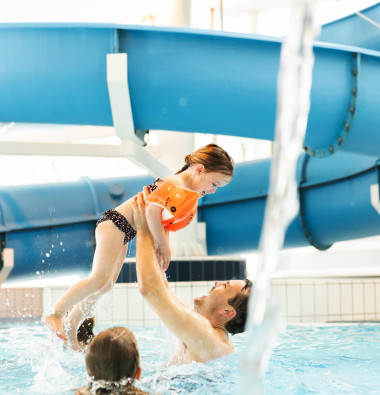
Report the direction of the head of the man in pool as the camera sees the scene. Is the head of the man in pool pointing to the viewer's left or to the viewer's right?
to the viewer's left

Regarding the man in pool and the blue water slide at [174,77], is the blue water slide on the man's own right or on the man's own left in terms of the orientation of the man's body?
on the man's own right

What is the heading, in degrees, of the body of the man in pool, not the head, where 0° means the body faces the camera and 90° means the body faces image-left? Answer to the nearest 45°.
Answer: approximately 90°
